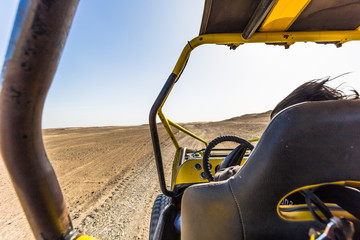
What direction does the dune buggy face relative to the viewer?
away from the camera
